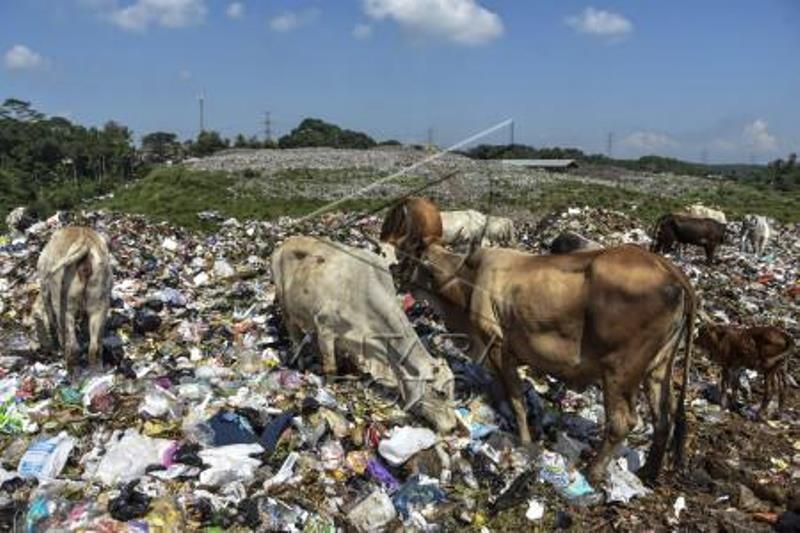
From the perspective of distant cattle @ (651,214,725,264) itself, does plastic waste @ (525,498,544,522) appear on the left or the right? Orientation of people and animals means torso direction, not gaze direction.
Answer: on its left

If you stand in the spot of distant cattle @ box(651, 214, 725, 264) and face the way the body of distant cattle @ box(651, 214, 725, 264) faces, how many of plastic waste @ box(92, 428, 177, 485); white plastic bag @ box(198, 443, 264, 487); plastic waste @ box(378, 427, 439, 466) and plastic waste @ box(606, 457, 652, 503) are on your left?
4

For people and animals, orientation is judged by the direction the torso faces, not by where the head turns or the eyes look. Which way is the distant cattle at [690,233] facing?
to the viewer's left

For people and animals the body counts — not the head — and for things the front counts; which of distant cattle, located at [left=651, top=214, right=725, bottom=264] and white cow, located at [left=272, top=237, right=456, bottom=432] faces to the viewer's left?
the distant cattle

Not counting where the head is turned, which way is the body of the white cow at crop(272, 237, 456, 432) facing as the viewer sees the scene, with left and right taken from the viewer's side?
facing the viewer and to the right of the viewer

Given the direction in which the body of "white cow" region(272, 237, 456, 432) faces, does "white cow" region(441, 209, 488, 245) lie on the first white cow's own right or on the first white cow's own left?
on the first white cow's own left

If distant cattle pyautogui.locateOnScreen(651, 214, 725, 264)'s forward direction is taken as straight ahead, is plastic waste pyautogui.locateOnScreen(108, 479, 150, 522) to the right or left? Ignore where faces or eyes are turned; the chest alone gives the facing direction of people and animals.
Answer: on its left

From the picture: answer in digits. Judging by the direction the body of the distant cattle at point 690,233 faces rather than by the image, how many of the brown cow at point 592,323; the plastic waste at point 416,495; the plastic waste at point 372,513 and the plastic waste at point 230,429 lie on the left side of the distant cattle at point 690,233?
4

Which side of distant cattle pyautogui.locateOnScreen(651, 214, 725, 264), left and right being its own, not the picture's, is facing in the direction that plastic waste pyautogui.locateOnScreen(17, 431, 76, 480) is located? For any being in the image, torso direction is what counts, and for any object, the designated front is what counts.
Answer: left

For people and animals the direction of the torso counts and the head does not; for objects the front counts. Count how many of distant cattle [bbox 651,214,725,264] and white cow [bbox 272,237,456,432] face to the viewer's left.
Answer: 1

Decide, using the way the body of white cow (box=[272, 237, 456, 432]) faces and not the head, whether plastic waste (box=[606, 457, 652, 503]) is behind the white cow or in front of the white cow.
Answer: in front
